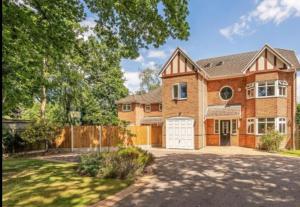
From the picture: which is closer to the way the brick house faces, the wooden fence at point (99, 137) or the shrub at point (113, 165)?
the shrub

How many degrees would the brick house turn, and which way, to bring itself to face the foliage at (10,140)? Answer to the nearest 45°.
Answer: approximately 45° to its right

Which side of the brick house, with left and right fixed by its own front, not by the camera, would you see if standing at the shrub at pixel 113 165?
front

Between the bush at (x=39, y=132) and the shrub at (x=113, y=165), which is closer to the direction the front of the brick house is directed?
the shrub

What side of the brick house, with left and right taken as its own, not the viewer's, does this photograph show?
front

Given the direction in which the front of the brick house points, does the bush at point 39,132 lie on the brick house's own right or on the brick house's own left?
on the brick house's own right

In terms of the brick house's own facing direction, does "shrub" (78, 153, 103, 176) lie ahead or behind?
ahead
